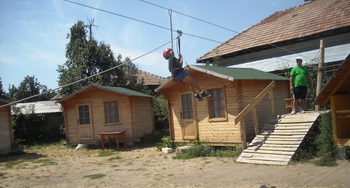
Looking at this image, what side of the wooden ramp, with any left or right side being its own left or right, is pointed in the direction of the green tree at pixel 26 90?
right

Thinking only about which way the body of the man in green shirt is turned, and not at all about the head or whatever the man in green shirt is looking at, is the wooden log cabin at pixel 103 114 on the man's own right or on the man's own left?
on the man's own right

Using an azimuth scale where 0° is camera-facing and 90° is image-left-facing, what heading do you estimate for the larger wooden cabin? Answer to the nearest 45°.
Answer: approximately 45°

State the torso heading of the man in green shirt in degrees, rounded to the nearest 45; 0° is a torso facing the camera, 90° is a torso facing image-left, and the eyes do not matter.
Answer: approximately 0°

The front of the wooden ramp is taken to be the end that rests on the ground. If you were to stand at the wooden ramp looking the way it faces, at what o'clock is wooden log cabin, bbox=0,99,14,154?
The wooden log cabin is roughly at 2 o'clock from the wooden ramp.

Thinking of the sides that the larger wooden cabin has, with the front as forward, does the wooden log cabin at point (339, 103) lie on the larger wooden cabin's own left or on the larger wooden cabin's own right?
on the larger wooden cabin's own left

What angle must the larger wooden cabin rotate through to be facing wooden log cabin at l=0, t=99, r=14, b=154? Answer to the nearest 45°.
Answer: approximately 45° to its right
